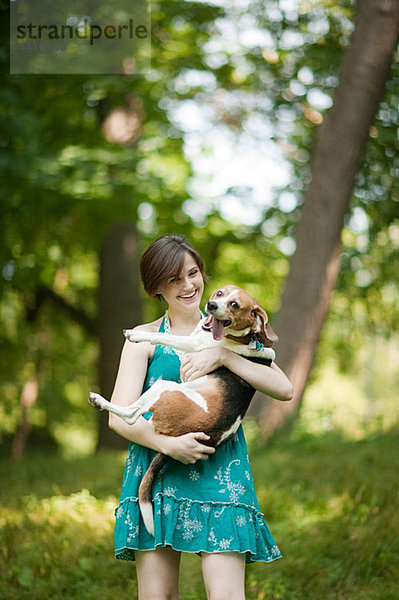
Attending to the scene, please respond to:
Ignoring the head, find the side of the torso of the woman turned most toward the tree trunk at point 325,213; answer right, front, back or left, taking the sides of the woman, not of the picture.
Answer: back

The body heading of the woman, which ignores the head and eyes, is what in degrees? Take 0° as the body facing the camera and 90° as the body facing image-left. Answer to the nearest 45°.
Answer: approximately 0°

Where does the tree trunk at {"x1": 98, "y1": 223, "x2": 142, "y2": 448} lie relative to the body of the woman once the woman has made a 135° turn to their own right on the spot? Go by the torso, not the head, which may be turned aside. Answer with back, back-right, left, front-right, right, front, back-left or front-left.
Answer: front-right
